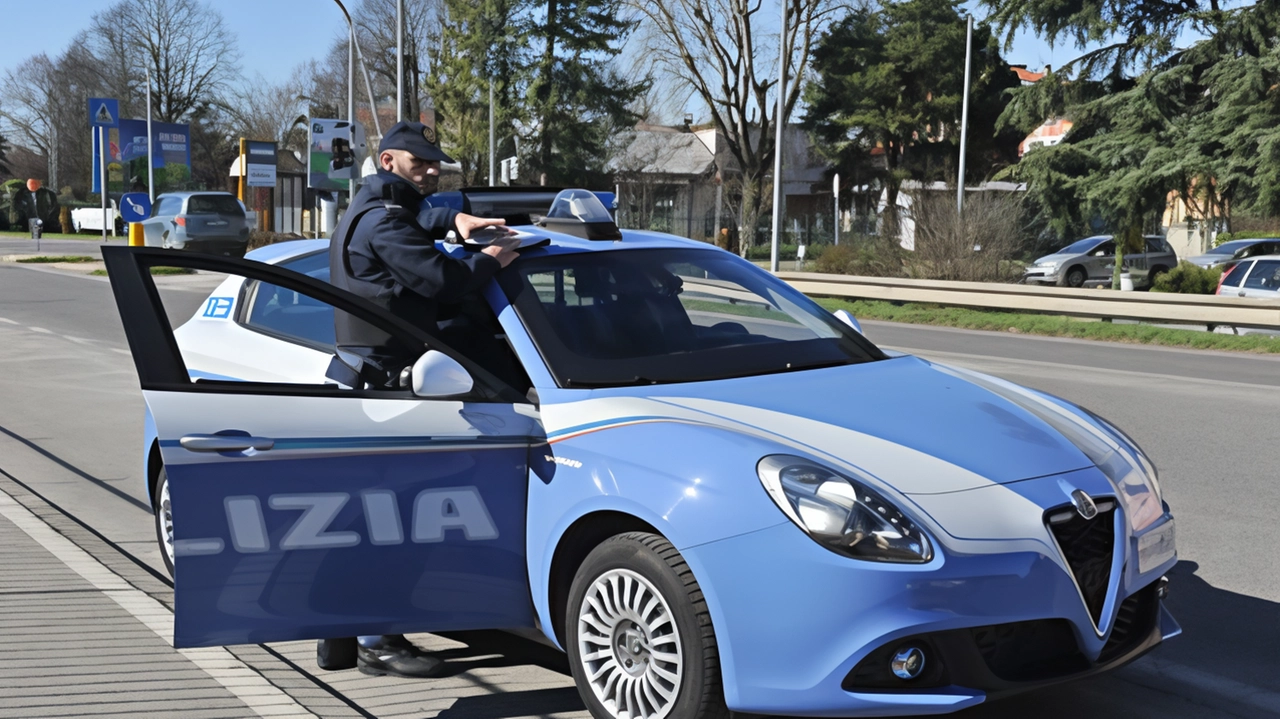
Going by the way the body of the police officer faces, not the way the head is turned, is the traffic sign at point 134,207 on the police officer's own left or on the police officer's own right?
on the police officer's own left

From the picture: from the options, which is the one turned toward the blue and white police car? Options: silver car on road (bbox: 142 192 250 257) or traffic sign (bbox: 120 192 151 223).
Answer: the traffic sign

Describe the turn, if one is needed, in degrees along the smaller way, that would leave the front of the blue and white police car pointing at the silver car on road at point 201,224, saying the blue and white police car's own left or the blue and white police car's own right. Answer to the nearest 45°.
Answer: approximately 135° to the blue and white police car's own left

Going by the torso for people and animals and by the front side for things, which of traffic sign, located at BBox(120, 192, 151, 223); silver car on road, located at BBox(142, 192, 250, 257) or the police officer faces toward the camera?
the traffic sign

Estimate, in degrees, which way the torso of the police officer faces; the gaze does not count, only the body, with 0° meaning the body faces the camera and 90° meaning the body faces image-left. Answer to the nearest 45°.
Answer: approximately 270°

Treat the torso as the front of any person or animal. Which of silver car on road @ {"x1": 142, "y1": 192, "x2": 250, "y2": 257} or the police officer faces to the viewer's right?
the police officer

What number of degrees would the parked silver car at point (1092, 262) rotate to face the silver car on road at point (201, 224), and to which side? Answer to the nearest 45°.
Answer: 0° — it already faces it

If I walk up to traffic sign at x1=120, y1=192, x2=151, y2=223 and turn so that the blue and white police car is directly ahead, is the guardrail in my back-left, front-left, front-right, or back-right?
front-left

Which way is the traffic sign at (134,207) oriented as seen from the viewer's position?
toward the camera

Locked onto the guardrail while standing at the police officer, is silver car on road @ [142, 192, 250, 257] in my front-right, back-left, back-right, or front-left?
front-left

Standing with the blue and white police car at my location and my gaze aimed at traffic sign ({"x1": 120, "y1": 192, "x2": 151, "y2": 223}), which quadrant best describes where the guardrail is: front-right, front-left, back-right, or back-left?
front-right

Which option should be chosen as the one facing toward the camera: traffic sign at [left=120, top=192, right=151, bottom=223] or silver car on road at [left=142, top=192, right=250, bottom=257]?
the traffic sign

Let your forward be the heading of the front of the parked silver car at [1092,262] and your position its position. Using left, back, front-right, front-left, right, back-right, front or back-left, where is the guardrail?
front-left

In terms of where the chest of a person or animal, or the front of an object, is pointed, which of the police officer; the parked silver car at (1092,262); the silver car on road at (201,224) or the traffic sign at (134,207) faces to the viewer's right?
the police officer

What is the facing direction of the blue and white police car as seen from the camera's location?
facing the viewer and to the right of the viewer
